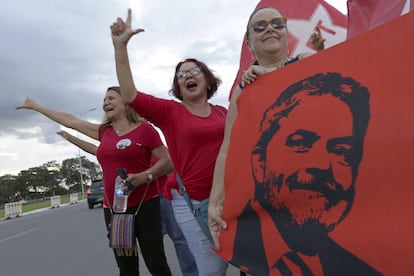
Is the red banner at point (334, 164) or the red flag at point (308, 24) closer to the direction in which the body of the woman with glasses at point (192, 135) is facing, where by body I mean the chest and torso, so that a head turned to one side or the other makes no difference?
the red banner

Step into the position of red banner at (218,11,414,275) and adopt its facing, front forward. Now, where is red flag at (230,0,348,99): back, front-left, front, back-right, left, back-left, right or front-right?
back

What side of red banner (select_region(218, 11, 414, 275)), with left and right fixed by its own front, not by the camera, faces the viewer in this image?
front

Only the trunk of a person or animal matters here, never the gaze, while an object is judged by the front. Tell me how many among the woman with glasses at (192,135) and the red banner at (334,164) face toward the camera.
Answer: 2

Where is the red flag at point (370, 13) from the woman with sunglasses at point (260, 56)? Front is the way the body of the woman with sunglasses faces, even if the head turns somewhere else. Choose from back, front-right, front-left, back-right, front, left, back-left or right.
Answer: back-left

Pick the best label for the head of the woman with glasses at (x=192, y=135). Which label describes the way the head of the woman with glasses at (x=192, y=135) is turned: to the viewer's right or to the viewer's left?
to the viewer's left

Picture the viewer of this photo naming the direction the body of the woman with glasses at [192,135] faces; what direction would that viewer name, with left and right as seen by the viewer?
facing the viewer

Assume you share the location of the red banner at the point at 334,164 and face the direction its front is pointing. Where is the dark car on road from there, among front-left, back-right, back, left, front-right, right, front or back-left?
back-right

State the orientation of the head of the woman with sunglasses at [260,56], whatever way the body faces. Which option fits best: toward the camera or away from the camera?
toward the camera

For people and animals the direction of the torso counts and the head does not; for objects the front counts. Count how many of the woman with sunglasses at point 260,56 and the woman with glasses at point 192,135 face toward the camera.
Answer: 2
